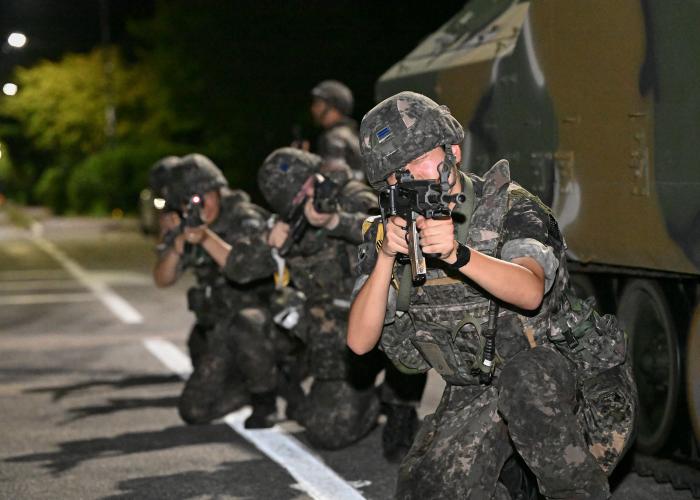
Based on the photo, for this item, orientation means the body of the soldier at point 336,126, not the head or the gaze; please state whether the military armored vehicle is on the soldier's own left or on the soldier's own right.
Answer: on the soldier's own left

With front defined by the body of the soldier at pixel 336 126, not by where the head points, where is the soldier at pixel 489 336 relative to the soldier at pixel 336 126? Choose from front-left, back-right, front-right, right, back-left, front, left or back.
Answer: left

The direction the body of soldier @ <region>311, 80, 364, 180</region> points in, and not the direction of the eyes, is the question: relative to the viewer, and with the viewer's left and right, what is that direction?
facing to the left of the viewer

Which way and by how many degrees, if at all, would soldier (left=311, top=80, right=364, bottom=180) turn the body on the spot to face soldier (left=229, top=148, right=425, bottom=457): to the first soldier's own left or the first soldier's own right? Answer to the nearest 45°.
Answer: approximately 90° to the first soldier's own left

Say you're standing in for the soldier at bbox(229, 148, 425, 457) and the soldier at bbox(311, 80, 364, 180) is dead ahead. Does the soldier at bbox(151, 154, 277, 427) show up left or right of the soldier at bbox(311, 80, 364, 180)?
left
